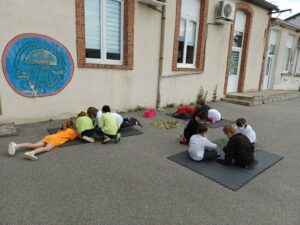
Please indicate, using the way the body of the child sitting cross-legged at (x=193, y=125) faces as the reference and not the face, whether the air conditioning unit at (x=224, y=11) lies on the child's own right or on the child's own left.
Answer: on the child's own left

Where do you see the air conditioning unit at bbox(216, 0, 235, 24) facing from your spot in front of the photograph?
facing the viewer and to the right of the viewer

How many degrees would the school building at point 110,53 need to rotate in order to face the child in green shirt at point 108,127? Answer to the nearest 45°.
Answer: approximately 45° to its right

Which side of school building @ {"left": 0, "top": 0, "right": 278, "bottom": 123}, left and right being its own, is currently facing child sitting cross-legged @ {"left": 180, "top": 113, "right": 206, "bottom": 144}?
front

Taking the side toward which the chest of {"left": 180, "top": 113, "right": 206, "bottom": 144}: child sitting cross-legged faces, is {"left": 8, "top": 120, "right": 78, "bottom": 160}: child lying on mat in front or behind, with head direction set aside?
behind

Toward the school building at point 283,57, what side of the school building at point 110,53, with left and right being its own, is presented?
left

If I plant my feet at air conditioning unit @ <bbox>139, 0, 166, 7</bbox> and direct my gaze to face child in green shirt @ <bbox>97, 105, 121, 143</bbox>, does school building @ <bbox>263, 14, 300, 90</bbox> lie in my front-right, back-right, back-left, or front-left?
back-left

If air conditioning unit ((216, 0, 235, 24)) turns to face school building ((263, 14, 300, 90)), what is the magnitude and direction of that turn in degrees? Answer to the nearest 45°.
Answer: approximately 90° to its left

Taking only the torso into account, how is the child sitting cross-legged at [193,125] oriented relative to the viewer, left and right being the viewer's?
facing to the right of the viewer

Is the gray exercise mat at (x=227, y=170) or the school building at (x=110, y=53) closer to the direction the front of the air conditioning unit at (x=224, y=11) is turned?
the gray exercise mat

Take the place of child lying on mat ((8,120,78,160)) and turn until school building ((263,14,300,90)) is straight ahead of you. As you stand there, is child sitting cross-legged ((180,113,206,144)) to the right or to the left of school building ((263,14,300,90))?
right

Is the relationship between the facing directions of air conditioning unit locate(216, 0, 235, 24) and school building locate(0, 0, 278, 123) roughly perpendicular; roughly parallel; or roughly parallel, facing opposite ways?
roughly parallel

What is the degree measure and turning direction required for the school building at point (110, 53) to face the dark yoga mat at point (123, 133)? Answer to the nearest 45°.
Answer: approximately 45° to its right
